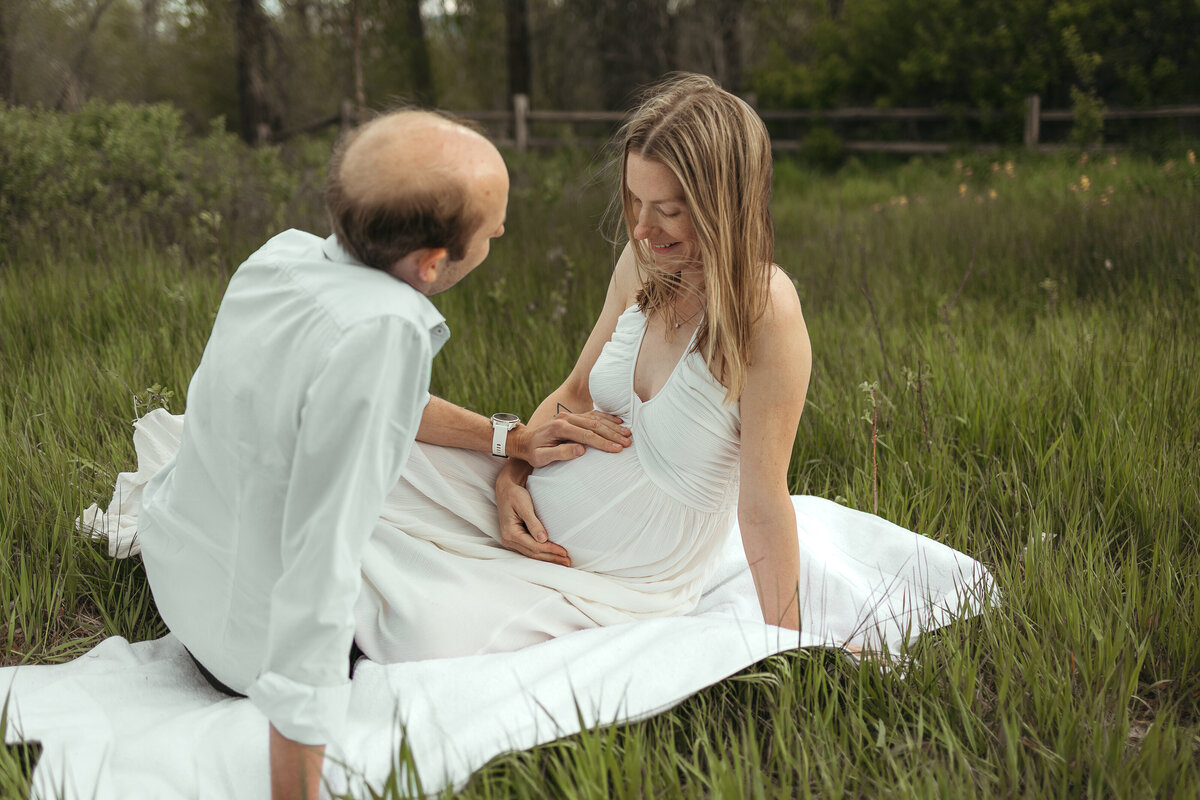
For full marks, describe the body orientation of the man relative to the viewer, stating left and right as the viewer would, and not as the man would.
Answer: facing away from the viewer and to the right of the viewer

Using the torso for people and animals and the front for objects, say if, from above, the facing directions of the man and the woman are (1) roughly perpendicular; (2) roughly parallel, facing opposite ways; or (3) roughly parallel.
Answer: roughly parallel, facing opposite ways

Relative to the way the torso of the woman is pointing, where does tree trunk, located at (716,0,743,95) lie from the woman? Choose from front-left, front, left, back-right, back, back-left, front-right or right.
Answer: back-right

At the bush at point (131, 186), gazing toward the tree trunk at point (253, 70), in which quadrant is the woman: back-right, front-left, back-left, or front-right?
back-right

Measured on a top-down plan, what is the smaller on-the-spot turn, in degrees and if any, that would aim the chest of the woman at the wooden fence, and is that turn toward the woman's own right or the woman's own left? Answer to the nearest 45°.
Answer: approximately 135° to the woman's own right

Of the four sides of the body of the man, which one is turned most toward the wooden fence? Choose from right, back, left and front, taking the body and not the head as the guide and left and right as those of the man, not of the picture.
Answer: front

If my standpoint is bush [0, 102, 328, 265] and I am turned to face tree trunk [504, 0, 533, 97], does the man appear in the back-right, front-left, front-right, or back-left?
back-right

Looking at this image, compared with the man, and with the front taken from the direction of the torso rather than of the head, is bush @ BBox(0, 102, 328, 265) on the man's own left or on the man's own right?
on the man's own left

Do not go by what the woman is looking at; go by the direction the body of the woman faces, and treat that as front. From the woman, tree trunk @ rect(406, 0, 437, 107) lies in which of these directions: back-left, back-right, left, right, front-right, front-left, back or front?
back-right

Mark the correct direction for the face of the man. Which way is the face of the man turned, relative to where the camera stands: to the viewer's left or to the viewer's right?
to the viewer's right

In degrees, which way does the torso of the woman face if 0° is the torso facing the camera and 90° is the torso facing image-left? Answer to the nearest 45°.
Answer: approximately 45°

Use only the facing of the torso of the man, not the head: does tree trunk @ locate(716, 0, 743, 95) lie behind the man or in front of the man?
in front
